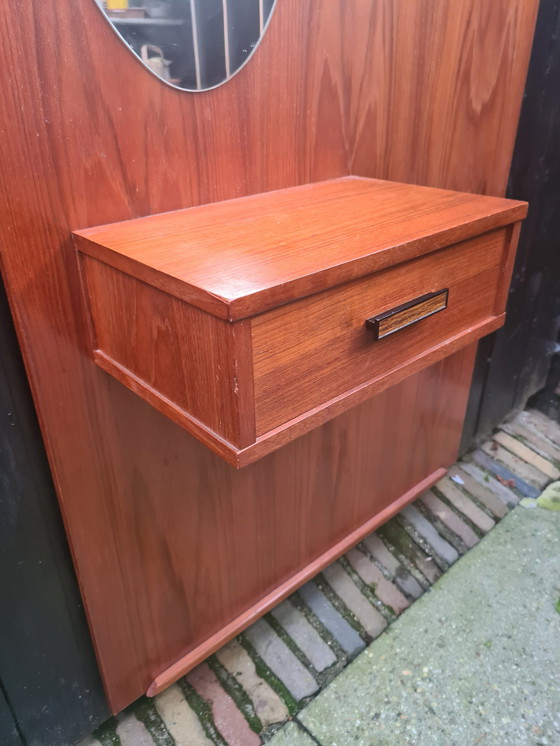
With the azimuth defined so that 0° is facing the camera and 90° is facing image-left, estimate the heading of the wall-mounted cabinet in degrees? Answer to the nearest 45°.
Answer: approximately 315°
